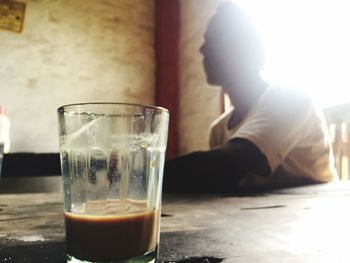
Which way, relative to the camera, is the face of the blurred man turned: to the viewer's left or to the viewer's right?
to the viewer's left

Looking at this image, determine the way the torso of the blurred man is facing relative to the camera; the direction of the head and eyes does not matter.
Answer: to the viewer's left

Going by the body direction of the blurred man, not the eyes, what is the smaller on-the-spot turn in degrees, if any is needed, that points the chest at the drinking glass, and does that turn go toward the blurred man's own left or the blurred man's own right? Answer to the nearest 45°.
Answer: approximately 90° to the blurred man's own left
